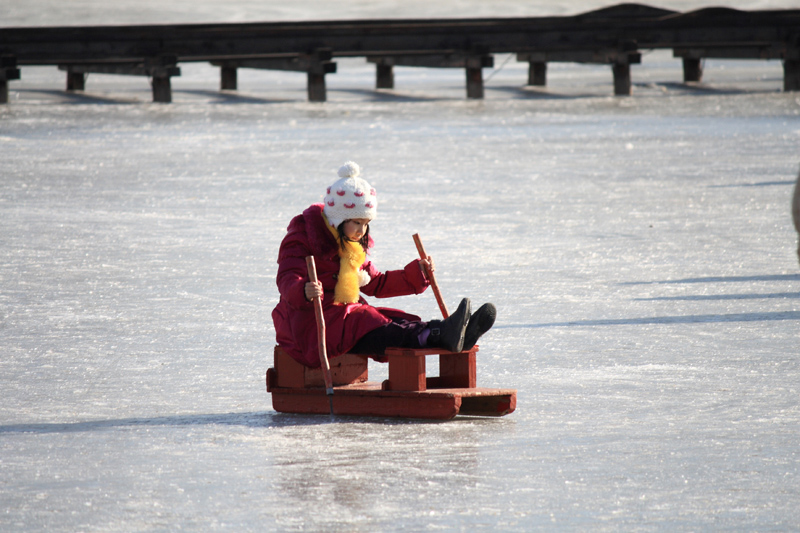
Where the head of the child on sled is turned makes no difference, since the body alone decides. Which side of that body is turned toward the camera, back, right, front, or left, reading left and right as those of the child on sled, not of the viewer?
right

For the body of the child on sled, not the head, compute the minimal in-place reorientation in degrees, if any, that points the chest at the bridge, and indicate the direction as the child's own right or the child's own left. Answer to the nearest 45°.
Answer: approximately 90° to the child's own left
